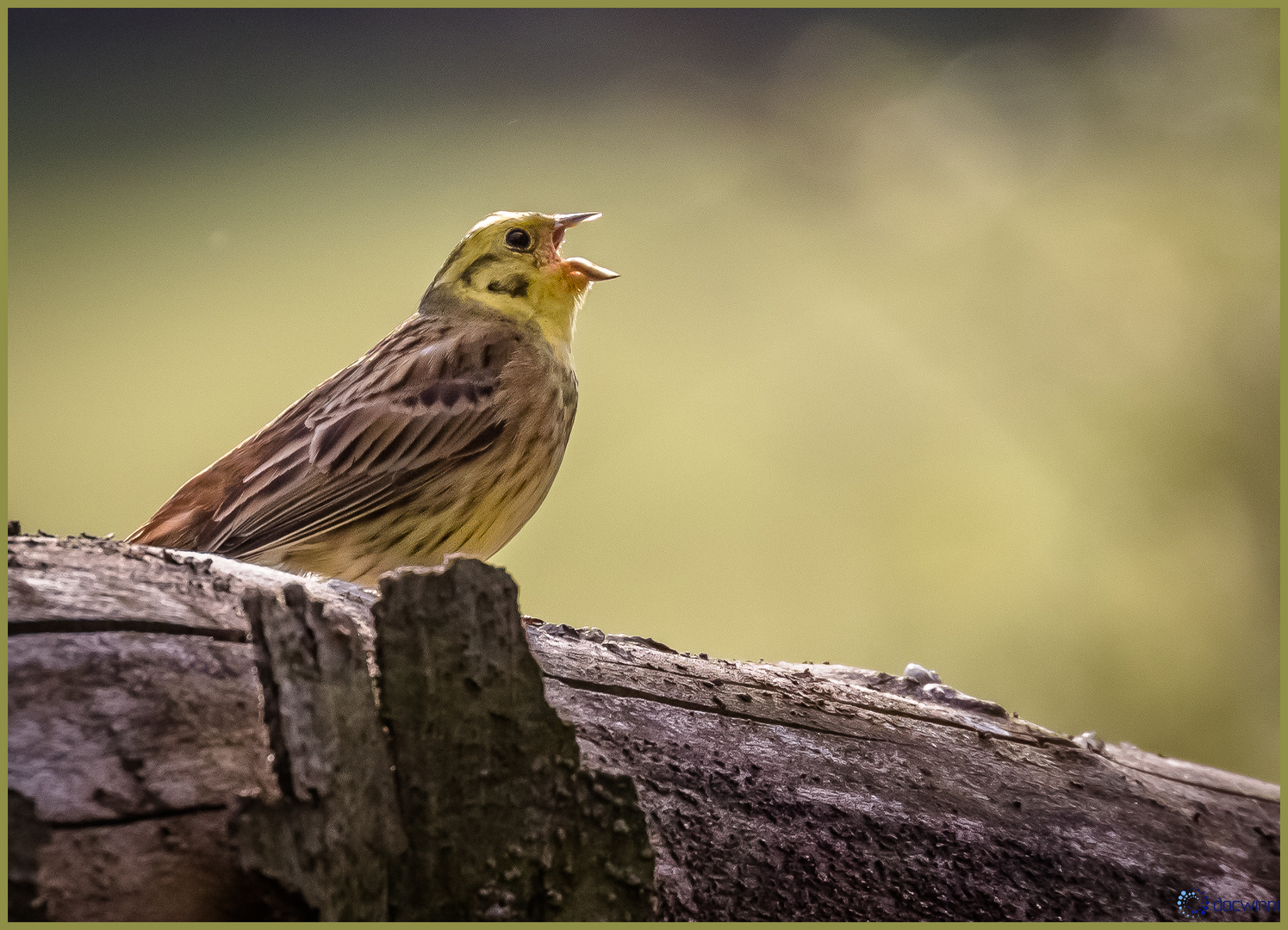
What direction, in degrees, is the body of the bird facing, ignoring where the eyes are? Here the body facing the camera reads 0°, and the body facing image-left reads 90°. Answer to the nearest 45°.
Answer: approximately 270°
